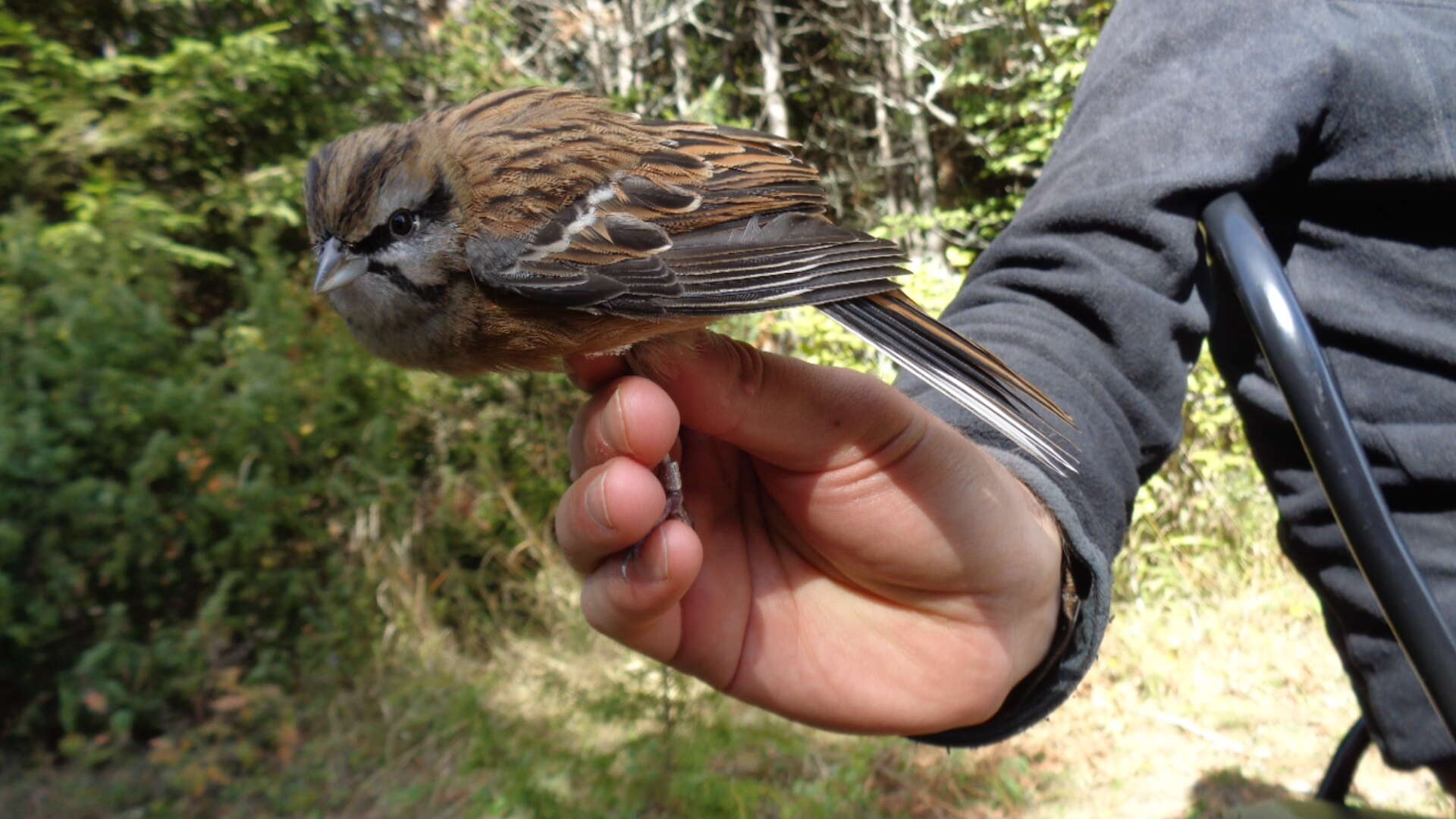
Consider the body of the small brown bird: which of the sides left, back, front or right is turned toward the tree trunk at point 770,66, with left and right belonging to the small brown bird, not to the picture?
right

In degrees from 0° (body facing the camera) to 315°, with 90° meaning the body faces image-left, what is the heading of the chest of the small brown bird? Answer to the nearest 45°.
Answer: approximately 90°
